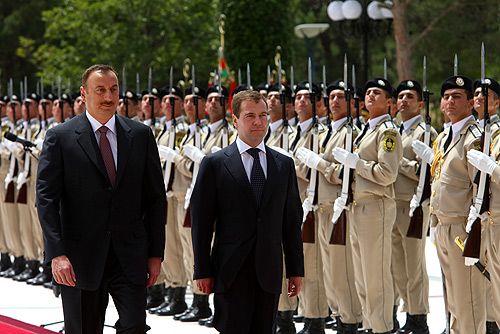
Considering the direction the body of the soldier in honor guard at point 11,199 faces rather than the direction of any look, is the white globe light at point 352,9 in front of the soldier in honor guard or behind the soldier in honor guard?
behind

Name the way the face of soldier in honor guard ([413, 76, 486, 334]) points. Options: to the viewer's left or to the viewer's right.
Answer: to the viewer's left

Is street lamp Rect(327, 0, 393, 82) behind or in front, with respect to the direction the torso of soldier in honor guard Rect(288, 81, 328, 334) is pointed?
behind

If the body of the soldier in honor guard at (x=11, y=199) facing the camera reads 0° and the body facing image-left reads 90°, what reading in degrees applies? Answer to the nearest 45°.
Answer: approximately 45°

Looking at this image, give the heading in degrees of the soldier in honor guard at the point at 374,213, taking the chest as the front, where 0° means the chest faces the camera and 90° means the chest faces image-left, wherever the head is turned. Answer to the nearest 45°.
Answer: approximately 45°

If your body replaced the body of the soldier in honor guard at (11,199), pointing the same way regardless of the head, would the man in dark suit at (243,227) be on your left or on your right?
on your left

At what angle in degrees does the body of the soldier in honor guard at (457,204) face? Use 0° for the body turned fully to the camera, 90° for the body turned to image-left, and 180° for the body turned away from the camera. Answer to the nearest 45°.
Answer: approximately 45°

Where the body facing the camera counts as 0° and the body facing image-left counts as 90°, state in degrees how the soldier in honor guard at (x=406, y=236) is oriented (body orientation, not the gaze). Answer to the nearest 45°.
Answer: approximately 45°

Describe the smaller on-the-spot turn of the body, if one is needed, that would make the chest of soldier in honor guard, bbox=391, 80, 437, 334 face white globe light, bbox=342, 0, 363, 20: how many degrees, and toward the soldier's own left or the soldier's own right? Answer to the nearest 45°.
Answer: approximately 135° to the soldier's own right

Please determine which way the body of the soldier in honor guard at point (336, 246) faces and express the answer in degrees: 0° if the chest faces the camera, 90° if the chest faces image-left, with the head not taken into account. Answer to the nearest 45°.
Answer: approximately 45°

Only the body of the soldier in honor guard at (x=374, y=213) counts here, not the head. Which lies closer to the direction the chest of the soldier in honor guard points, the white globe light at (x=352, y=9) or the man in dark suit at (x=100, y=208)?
the man in dark suit

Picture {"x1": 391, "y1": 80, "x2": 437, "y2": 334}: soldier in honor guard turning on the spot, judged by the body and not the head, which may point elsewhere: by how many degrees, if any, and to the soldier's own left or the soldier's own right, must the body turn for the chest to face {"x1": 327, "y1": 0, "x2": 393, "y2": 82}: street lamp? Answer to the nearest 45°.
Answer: approximately 135° to the soldier's own right
